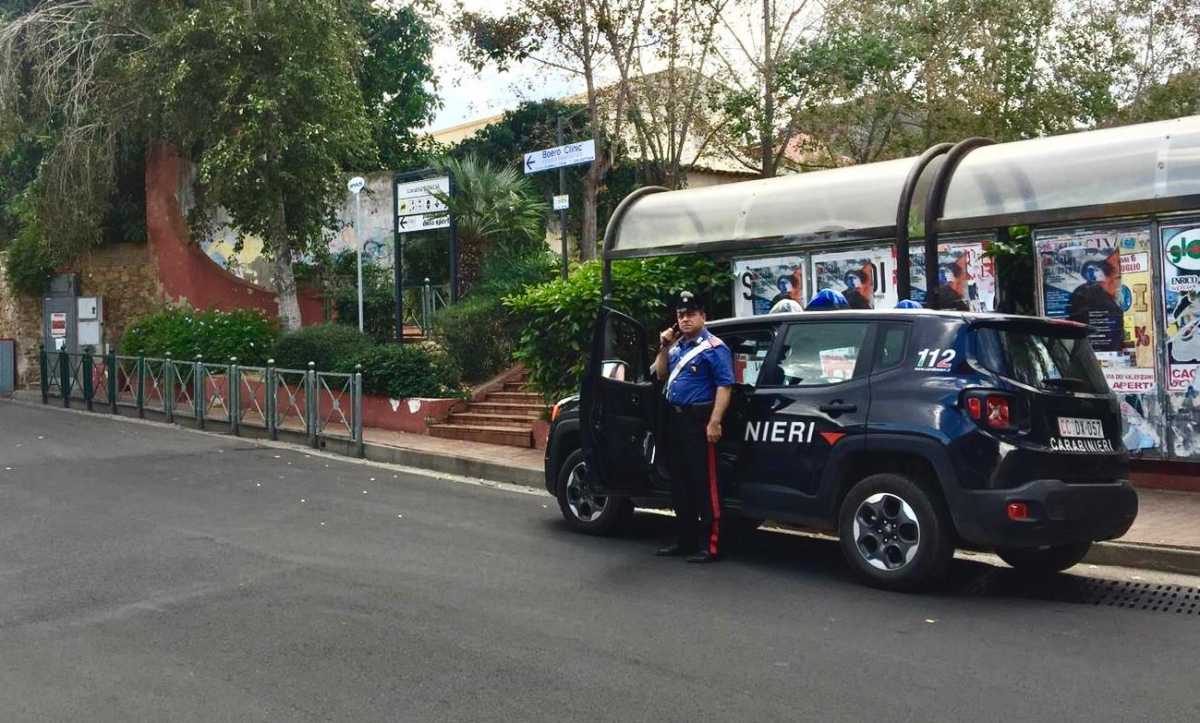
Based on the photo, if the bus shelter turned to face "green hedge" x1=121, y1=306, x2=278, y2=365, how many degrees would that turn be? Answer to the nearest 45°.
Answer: approximately 90° to its right

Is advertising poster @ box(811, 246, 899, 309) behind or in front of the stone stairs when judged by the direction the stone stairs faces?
in front

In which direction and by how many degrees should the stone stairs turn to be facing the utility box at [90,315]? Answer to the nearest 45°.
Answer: approximately 135° to its right

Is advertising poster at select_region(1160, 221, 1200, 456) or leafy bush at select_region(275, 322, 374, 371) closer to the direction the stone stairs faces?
the advertising poster

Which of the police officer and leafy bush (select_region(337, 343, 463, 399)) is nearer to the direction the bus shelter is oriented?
the police officer

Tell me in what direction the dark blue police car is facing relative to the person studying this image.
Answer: facing away from the viewer and to the left of the viewer

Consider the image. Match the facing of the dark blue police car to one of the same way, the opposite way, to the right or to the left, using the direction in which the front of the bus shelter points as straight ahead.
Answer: to the right

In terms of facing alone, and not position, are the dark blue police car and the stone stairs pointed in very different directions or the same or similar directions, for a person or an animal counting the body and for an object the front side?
very different directions

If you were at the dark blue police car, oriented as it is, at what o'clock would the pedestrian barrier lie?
The pedestrian barrier is roughly at 12 o'clock from the dark blue police car.

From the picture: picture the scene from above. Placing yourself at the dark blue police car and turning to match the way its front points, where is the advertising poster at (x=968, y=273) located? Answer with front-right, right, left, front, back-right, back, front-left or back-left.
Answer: front-right

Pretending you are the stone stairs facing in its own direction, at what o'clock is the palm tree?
The palm tree is roughly at 6 o'clock from the stone stairs.

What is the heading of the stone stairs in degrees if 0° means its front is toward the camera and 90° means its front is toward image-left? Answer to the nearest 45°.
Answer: approximately 0°
